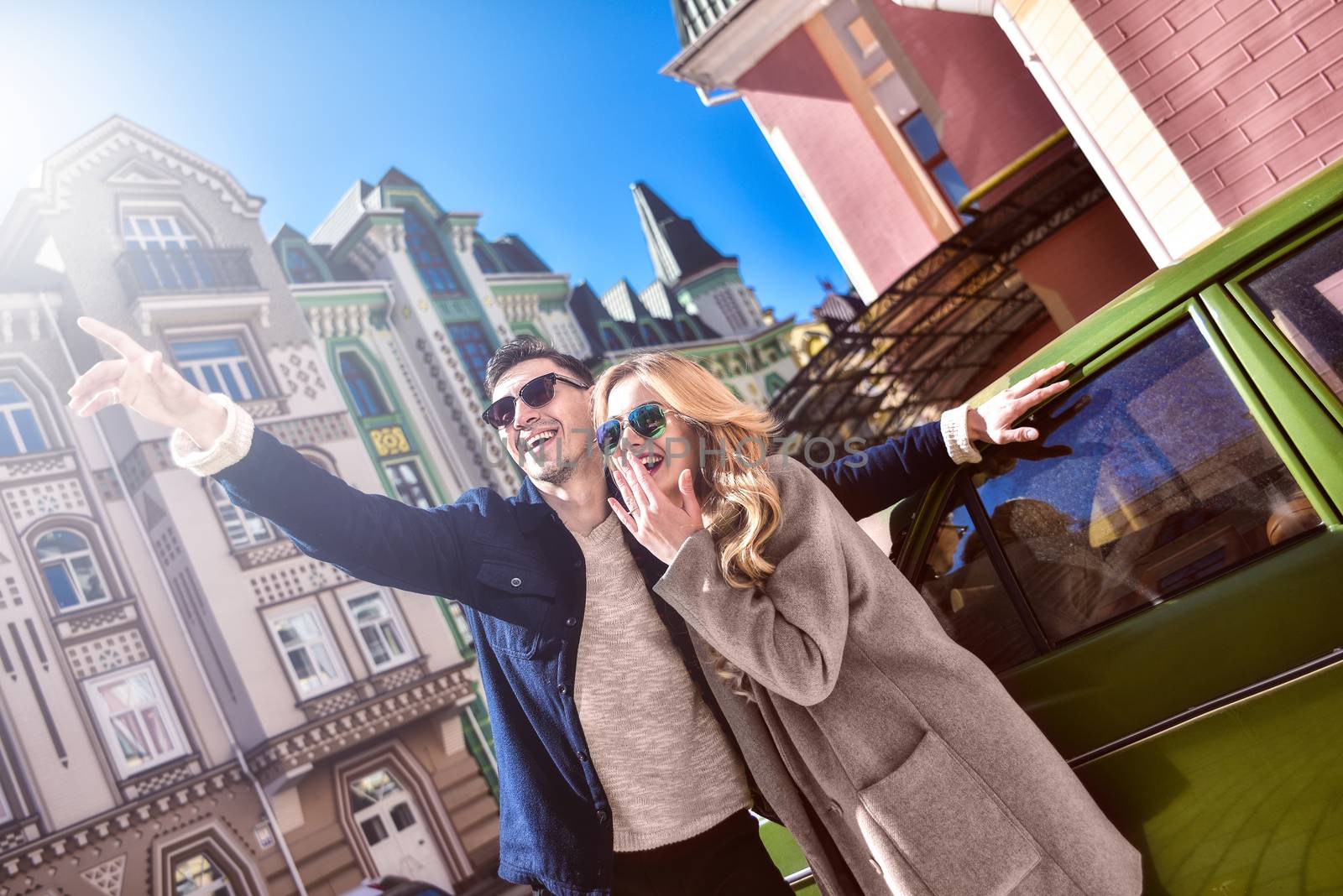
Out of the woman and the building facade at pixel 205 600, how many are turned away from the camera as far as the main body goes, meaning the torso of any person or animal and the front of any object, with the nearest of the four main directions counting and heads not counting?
0

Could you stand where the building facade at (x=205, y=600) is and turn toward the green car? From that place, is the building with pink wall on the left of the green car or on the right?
left

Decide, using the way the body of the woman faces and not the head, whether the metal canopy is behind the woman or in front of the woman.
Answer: behind

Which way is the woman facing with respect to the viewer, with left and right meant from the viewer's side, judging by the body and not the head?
facing the viewer and to the left of the viewer

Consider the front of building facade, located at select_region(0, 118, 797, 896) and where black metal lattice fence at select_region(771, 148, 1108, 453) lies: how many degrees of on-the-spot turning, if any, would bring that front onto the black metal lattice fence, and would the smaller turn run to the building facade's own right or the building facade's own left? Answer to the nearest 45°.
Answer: approximately 45° to the building facade's own left

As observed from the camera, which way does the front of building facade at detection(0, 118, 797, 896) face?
facing the viewer and to the right of the viewer

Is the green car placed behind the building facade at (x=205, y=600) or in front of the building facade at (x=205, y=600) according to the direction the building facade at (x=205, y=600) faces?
in front

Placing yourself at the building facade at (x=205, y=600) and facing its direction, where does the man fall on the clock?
The man is roughly at 1 o'clock from the building facade.

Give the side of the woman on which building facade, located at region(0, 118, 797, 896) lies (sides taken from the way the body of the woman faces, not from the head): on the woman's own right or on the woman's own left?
on the woman's own right

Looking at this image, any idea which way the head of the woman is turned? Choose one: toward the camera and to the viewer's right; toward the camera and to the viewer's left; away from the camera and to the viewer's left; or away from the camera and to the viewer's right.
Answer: toward the camera and to the viewer's left

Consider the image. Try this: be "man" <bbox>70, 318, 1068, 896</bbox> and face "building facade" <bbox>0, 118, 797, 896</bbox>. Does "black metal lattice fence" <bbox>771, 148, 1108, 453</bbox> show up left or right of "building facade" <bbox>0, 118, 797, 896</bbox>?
right

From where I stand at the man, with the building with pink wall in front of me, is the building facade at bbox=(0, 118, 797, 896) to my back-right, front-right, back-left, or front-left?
front-left
